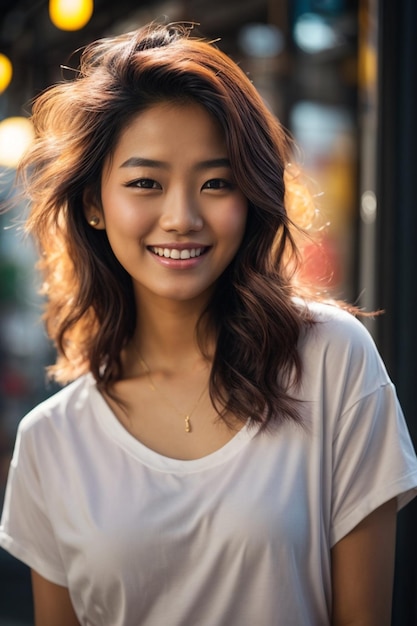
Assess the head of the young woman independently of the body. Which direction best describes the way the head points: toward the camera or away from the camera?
toward the camera

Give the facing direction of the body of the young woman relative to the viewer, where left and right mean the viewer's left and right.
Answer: facing the viewer
